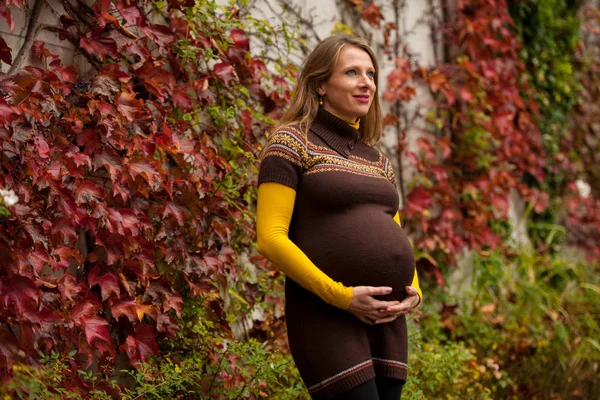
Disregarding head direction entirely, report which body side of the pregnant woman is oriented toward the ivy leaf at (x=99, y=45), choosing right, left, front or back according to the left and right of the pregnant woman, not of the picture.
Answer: back

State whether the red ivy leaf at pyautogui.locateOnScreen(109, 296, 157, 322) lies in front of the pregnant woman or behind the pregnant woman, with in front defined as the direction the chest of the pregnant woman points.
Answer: behind

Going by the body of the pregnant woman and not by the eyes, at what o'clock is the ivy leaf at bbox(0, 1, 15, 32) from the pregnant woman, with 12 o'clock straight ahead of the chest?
The ivy leaf is roughly at 5 o'clock from the pregnant woman.

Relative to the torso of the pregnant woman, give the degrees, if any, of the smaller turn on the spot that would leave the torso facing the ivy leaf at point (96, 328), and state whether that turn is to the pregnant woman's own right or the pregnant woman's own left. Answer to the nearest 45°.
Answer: approximately 135° to the pregnant woman's own right

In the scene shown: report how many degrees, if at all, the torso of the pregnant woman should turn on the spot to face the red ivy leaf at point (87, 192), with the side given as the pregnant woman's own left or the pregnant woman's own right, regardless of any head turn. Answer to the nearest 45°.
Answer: approximately 135° to the pregnant woman's own right

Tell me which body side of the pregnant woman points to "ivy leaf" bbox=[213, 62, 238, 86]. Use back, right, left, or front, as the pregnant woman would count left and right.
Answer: back

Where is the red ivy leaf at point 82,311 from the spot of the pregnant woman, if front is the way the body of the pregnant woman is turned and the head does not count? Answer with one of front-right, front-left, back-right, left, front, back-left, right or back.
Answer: back-right

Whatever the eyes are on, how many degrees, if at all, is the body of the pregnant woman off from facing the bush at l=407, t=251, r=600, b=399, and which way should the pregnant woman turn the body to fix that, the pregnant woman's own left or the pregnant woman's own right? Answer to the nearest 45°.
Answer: approximately 90° to the pregnant woman's own left

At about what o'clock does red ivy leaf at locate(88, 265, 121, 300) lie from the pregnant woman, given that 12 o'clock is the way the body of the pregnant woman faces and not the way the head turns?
The red ivy leaf is roughly at 5 o'clock from the pregnant woman.

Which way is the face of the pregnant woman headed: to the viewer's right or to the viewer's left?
to the viewer's right

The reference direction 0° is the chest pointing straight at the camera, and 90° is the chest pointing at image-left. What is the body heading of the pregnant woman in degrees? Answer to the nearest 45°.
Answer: approximately 315°

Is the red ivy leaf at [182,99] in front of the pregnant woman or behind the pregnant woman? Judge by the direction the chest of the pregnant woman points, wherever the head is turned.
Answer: behind

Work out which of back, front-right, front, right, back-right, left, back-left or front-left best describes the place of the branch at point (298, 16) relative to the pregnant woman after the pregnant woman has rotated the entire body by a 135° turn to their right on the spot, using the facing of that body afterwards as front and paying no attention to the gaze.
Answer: right
